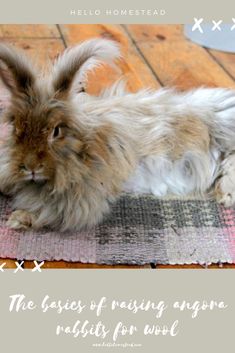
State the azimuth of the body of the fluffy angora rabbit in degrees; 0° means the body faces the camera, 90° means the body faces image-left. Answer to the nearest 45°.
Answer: approximately 45°
